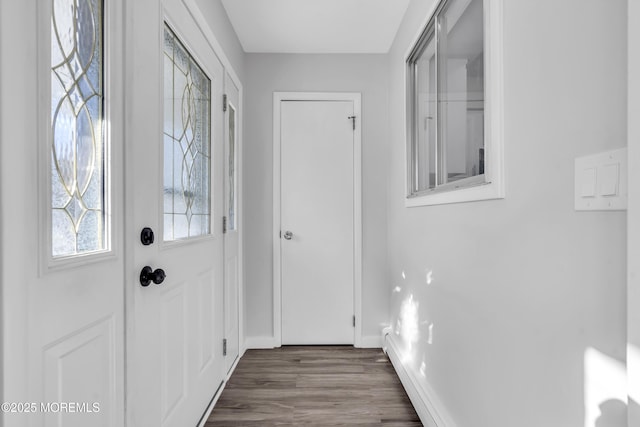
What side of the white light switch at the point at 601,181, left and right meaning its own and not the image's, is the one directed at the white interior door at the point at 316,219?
right

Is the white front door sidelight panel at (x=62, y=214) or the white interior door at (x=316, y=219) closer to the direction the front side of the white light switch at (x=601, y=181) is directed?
the white front door sidelight panel

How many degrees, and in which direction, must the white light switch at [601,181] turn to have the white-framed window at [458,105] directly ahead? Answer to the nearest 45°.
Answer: approximately 90° to its right

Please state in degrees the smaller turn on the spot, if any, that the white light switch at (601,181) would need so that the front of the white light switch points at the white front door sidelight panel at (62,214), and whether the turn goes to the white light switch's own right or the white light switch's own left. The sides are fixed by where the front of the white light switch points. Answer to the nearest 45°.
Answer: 0° — it already faces it

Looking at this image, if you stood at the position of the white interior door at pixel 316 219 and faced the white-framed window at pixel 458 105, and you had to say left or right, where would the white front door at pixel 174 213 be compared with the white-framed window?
right

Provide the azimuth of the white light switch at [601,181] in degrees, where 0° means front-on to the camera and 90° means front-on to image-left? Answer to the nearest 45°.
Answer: approximately 45°

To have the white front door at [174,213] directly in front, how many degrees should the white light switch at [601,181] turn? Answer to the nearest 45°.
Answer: approximately 45° to its right

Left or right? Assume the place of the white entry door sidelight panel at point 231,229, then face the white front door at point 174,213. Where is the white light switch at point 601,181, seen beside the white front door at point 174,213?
left

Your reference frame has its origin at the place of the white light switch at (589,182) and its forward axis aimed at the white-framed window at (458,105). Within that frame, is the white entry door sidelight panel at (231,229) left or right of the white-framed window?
left

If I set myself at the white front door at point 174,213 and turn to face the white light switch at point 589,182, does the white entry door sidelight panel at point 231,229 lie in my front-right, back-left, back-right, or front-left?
back-left

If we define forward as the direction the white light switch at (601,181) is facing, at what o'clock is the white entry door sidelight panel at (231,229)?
The white entry door sidelight panel is roughly at 2 o'clock from the white light switch.

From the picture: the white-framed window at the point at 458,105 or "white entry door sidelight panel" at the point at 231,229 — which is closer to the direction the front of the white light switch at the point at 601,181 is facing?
the white entry door sidelight panel
